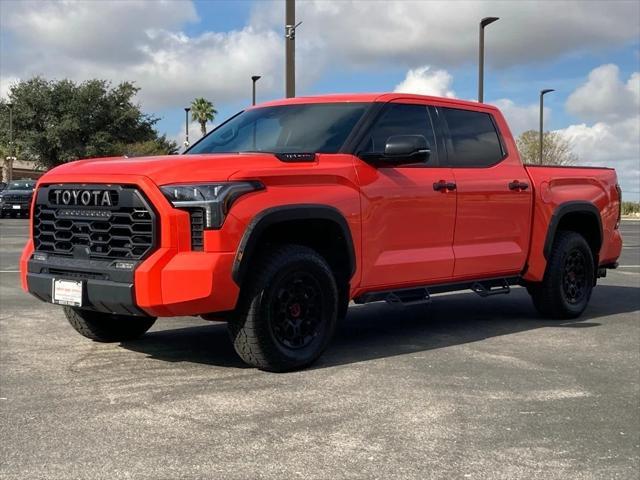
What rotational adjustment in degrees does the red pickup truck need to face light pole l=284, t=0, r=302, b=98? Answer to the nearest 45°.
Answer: approximately 135° to its right

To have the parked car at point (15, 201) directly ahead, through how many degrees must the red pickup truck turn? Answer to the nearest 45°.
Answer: approximately 90° to its right

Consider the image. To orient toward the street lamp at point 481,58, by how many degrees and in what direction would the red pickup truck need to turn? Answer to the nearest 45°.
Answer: approximately 135° to its right
